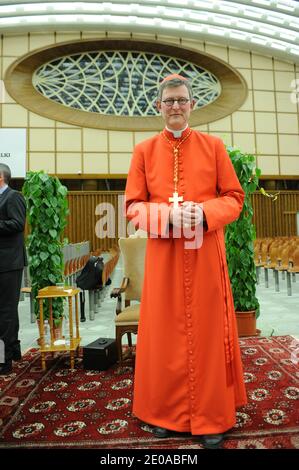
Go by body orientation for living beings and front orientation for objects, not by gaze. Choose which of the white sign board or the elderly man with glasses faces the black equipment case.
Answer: the white sign board

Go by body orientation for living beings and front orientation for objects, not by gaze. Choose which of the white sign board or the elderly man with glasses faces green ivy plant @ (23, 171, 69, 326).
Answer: the white sign board

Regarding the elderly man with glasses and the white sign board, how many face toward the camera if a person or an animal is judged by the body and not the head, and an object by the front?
2

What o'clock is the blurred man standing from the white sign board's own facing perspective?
The blurred man standing is roughly at 12 o'clock from the white sign board.

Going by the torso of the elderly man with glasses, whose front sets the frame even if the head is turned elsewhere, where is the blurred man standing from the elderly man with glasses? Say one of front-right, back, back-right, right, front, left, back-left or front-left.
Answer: back-right

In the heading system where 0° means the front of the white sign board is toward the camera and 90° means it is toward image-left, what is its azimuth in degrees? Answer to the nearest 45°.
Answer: approximately 0°
